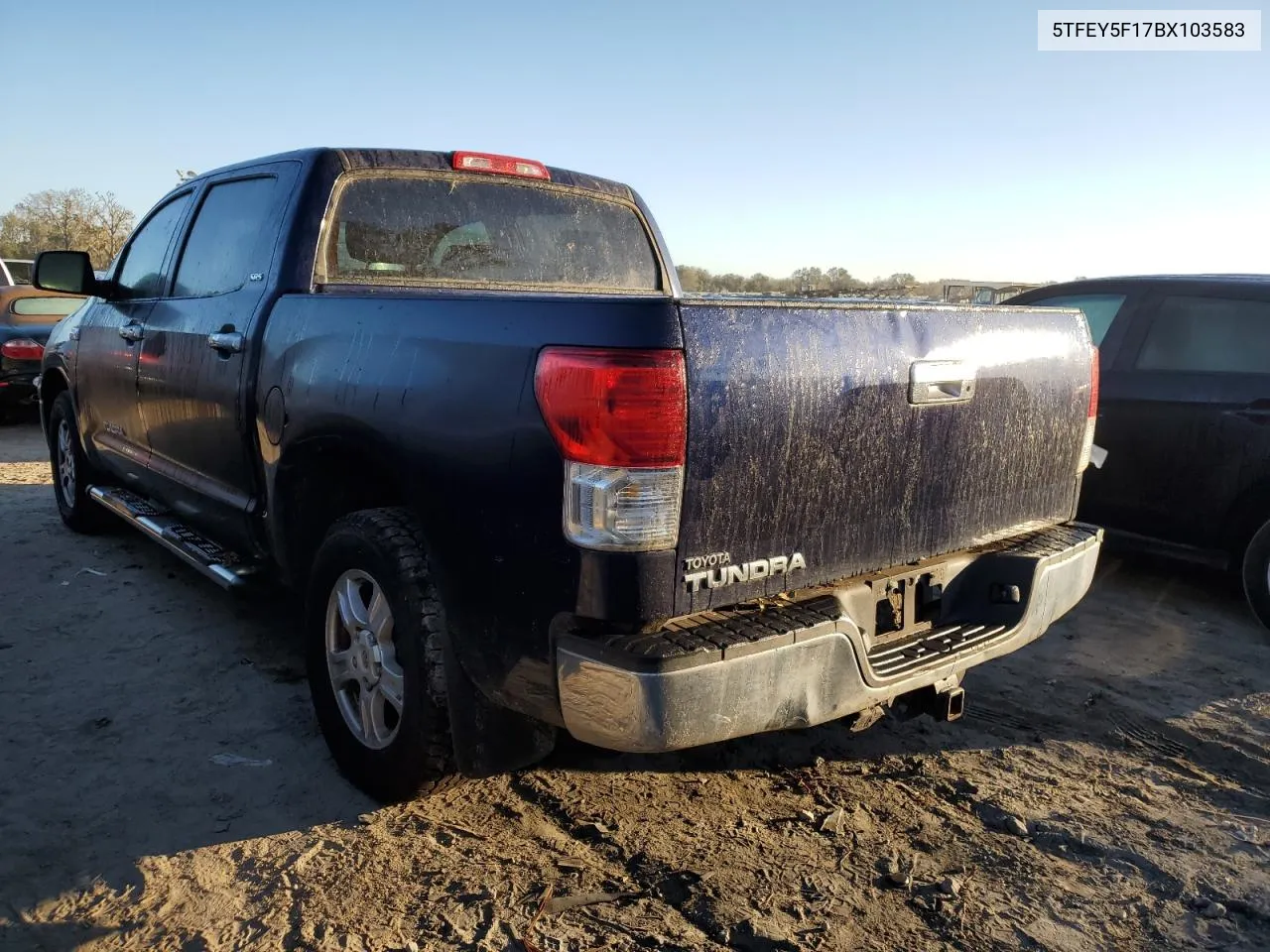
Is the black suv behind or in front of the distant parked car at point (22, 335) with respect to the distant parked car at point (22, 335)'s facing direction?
behind

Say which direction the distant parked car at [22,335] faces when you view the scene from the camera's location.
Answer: facing away from the viewer and to the left of the viewer

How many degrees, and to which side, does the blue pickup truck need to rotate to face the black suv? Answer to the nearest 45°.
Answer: approximately 90° to its right

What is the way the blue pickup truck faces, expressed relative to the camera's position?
facing away from the viewer and to the left of the viewer
